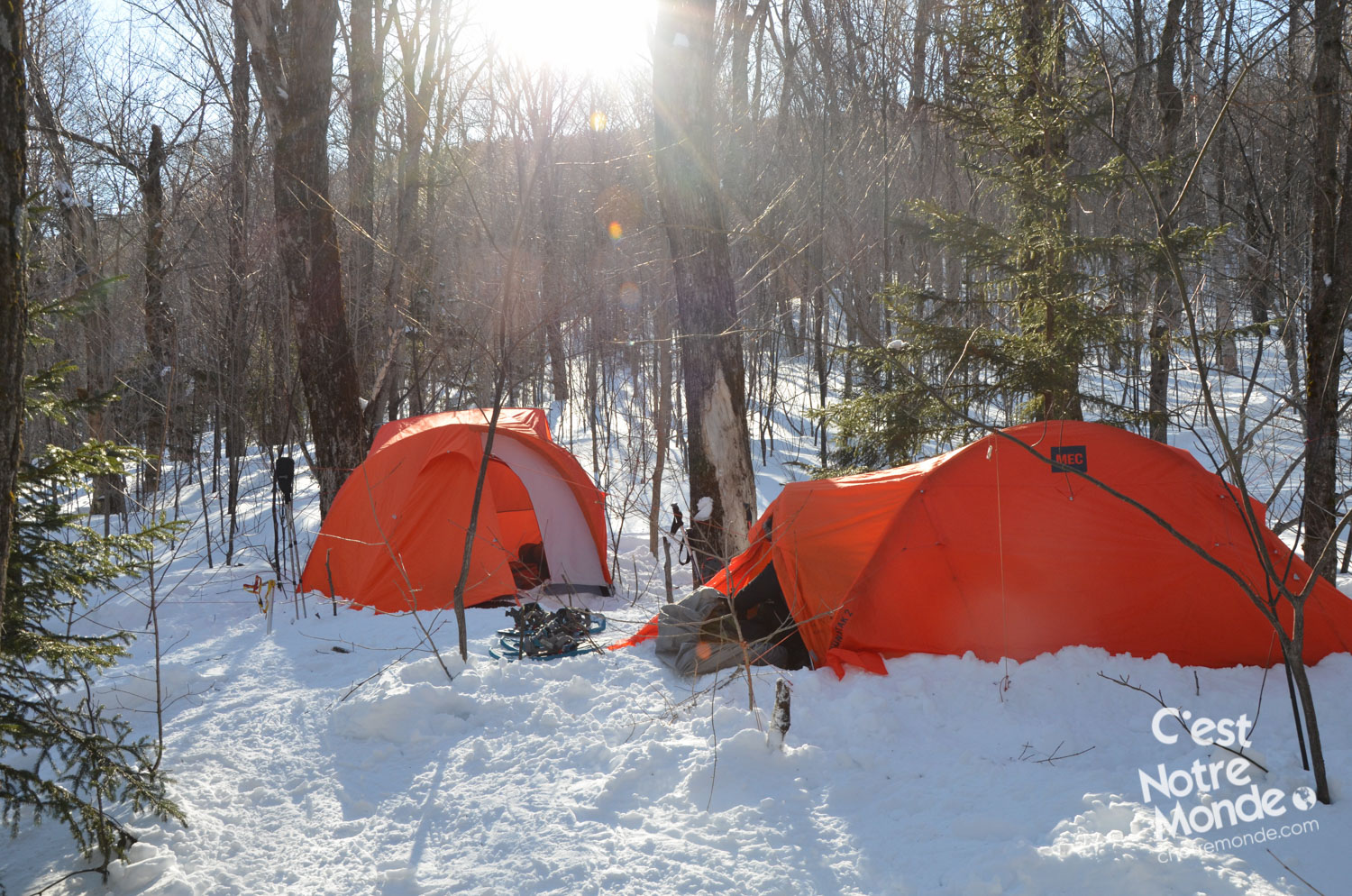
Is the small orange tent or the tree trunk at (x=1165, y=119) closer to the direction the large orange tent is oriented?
the small orange tent

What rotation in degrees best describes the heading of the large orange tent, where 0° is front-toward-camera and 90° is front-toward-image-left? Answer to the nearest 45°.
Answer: approximately 90°

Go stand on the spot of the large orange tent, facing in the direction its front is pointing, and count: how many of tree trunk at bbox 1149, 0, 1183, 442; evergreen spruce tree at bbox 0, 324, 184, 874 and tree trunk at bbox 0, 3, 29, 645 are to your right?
1

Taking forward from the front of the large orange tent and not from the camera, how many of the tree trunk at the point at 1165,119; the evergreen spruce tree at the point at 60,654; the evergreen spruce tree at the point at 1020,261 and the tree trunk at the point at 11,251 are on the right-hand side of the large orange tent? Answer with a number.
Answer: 2

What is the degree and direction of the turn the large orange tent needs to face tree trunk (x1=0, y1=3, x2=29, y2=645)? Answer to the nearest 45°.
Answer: approximately 45° to its left

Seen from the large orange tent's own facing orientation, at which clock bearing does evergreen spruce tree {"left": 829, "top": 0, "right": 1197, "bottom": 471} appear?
The evergreen spruce tree is roughly at 3 o'clock from the large orange tent.

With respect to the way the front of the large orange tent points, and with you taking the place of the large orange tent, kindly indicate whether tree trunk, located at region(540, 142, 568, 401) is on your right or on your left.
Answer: on your right

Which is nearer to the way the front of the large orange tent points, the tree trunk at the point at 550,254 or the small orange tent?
the small orange tent

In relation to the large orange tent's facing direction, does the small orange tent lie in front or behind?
in front

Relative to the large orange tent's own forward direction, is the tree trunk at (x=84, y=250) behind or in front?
in front

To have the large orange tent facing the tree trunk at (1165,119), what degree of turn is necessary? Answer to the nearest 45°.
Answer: approximately 90° to its right

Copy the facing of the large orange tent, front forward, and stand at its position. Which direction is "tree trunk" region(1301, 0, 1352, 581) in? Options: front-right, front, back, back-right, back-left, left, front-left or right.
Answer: back-right
